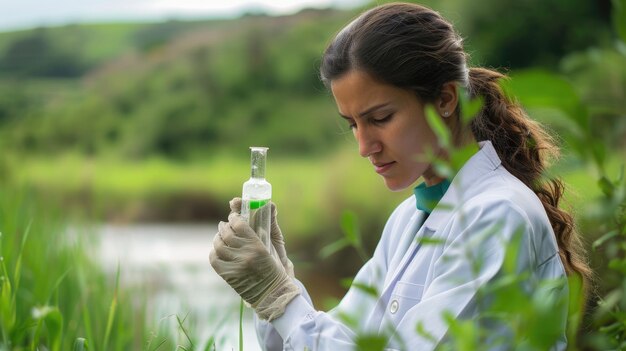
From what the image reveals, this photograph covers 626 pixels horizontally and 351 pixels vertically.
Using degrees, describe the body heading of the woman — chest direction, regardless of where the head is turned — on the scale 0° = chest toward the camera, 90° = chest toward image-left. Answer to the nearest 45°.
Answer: approximately 45°
